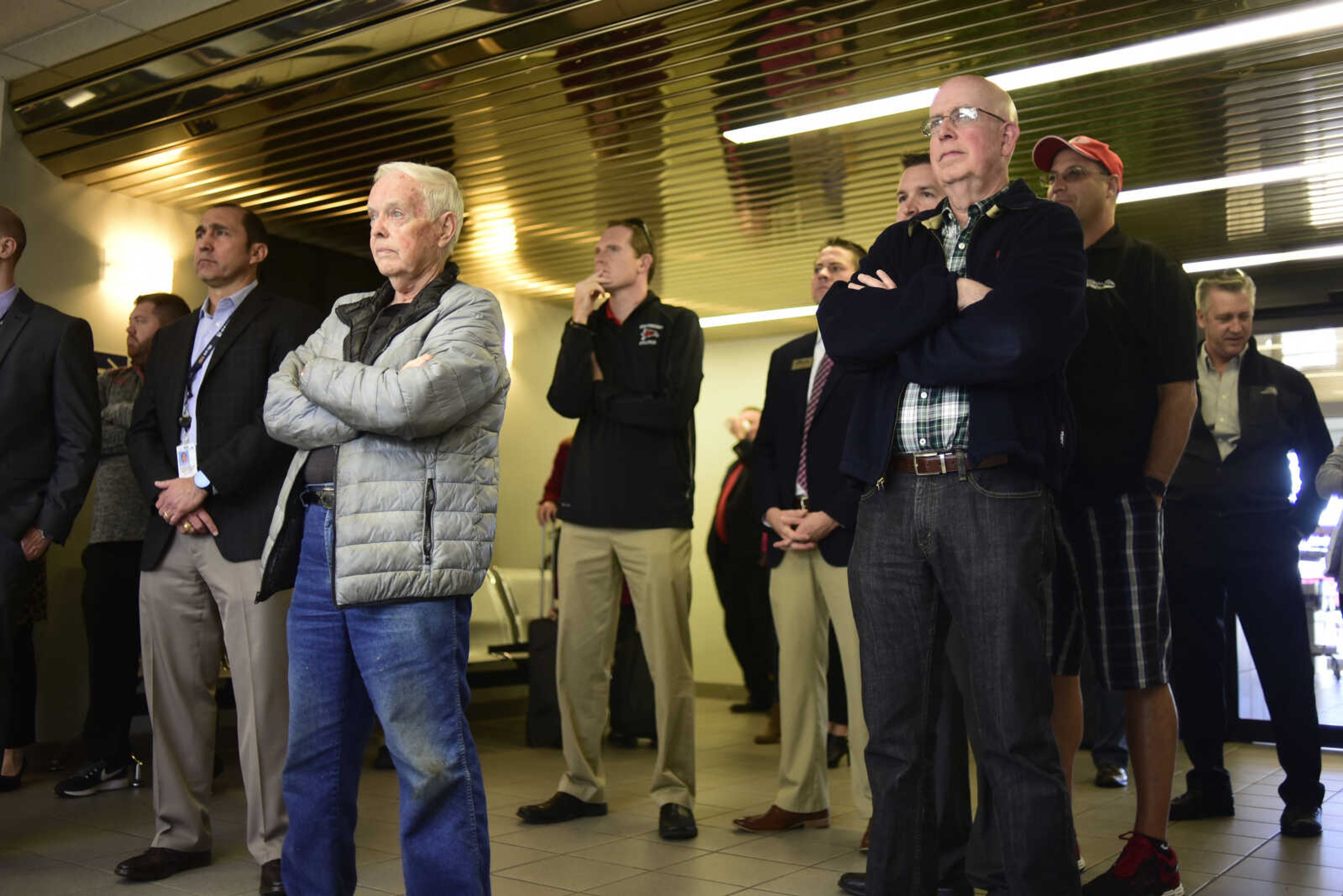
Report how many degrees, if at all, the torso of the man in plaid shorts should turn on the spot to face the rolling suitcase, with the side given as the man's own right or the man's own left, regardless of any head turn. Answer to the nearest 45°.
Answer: approximately 90° to the man's own right

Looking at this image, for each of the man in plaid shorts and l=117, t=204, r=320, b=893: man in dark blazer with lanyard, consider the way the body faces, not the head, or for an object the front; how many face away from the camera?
0

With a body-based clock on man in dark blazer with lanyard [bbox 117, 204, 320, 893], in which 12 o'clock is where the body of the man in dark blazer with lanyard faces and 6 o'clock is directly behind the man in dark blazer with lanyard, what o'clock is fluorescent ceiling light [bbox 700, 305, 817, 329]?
The fluorescent ceiling light is roughly at 6 o'clock from the man in dark blazer with lanyard.

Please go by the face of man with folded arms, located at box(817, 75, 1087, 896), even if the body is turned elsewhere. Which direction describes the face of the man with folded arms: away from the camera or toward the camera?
toward the camera

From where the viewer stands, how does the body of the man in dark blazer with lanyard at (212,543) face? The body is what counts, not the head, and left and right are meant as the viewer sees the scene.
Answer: facing the viewer and to the left of the viewer

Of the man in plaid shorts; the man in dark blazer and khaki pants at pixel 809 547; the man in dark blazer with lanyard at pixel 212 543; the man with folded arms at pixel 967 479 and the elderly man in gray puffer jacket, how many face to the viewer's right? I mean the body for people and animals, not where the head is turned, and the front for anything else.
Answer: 0

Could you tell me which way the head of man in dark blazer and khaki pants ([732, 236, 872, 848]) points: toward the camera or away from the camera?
toward the camera

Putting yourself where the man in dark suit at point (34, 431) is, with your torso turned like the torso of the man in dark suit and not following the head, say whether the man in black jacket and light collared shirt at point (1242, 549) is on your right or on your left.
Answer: on your left

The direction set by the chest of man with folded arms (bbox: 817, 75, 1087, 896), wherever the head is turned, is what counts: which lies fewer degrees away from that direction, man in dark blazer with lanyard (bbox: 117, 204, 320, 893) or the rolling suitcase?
the man in dark blazer with lanyard

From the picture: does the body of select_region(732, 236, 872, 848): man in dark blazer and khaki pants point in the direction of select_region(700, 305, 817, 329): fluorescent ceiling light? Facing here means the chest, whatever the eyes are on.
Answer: no

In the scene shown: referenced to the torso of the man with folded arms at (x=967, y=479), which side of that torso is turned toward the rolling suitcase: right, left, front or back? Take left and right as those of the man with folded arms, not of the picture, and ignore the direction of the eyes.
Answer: right

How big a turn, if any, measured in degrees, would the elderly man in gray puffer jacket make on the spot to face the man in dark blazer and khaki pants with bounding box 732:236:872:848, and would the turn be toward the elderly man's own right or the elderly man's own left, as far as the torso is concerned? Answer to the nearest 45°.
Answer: approximately 180°

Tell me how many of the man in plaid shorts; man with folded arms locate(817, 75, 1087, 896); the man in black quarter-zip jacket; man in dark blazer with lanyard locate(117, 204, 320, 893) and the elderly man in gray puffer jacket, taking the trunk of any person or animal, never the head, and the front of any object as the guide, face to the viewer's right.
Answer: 0

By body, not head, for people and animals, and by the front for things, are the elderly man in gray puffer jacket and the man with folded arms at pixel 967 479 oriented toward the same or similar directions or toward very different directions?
same or similar directions
